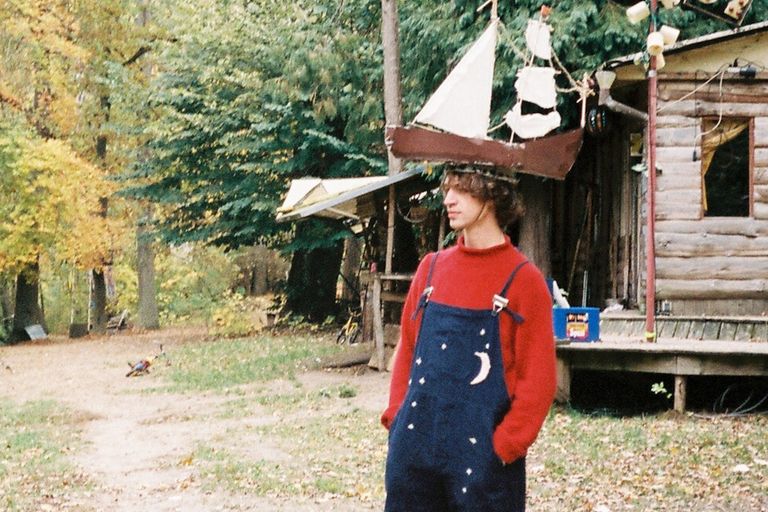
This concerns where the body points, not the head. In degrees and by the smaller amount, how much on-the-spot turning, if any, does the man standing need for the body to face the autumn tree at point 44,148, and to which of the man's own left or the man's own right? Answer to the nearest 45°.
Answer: approximately 90° to the man's own right

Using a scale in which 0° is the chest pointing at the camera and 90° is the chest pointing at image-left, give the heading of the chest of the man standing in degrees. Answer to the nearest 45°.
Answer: approximately 45°

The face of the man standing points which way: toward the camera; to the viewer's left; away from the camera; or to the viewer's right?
to the viewer's left

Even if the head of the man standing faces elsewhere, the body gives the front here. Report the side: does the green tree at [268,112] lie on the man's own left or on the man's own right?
on the man's own right

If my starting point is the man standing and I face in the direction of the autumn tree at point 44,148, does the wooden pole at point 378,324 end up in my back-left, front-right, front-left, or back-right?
front-right

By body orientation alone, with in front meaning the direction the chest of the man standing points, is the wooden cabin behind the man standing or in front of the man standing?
behind

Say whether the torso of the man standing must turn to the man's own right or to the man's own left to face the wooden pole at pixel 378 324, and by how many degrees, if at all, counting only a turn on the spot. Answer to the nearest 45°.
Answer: approximately 135° to the man's own right
